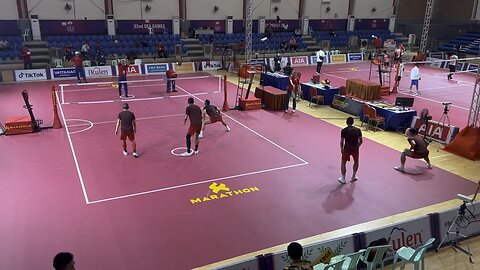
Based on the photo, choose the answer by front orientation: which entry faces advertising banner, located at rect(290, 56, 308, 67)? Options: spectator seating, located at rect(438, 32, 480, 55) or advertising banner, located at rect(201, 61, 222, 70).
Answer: the spectator seating

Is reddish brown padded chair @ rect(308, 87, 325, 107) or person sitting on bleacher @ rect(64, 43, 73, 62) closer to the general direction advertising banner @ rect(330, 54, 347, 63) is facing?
the reddish brown padded chair

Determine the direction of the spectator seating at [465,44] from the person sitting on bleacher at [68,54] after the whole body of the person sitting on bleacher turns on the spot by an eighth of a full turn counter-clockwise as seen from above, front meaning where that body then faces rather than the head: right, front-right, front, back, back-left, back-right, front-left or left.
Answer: front-left

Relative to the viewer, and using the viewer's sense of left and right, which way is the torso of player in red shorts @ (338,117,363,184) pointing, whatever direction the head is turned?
facing away from the viewer

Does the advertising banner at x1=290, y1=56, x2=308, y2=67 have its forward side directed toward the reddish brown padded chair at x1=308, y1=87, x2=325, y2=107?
yes

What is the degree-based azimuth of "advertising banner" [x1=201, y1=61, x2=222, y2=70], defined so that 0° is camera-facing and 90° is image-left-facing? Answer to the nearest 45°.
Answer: approximately 0°

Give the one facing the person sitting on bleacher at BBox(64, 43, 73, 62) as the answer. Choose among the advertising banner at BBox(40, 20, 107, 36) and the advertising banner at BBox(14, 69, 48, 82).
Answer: the advertising banner at BBox(40, 20, 107, 36)
